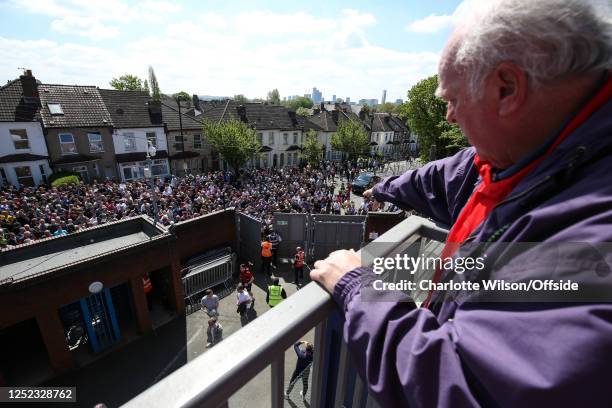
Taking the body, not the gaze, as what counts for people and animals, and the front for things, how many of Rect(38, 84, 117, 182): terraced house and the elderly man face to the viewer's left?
1

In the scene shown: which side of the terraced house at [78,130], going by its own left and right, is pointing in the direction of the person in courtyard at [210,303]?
front

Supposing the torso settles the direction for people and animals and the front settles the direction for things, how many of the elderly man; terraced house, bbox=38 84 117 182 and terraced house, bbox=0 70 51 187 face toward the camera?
2

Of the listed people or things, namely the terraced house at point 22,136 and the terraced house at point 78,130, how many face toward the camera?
2

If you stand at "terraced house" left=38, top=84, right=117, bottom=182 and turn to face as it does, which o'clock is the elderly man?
The elderly man is roughly at 12 o'clock from the terraced house.

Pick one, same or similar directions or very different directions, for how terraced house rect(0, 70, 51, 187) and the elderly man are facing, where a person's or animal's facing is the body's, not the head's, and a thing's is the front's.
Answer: very different directions

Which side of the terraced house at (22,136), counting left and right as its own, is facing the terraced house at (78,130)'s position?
left

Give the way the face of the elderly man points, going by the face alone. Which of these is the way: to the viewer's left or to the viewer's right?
to the viewer's left

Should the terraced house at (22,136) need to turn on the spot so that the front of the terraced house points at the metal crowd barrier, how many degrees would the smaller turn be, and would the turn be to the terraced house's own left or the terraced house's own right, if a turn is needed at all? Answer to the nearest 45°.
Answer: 0° — it already faces it

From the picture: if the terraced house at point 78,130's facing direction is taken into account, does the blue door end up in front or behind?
in front

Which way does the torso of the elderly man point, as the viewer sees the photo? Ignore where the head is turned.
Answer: to the viewer's left

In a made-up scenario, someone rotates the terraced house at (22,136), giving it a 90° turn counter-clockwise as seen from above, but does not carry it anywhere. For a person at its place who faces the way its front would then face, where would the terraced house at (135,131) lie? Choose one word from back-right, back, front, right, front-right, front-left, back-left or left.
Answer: front

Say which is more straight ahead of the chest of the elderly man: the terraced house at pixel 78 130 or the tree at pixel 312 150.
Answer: the terraced house
